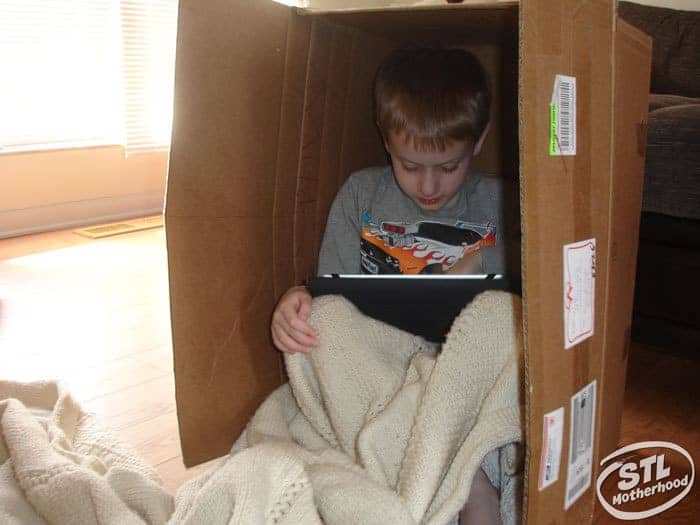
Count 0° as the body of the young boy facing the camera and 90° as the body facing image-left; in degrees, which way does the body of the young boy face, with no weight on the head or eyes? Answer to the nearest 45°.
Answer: approximately 0°

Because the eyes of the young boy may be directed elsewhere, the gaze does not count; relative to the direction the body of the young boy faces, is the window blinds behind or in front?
behind
